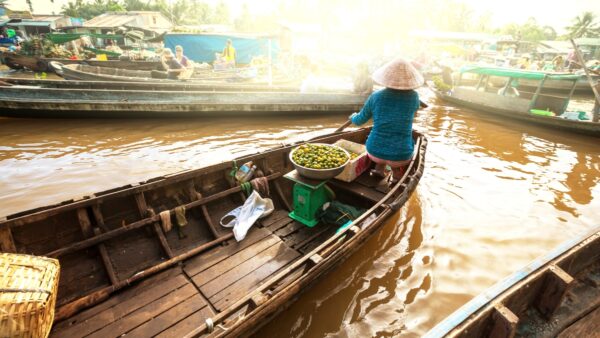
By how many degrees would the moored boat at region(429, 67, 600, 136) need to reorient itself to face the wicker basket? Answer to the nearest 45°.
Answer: approximately 135° to its left

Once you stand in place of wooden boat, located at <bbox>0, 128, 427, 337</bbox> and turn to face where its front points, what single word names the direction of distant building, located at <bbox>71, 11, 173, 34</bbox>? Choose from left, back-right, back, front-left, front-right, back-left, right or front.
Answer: front-left

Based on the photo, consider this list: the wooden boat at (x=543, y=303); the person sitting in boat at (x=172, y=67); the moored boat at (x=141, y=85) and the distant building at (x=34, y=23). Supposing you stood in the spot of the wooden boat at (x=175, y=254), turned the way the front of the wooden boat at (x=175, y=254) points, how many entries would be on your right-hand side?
1

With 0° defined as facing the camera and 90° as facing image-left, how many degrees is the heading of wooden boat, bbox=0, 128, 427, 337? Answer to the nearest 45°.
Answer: approximately 225°

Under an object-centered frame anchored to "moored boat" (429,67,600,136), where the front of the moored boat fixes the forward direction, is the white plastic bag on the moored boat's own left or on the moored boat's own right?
on the moored boat's own left

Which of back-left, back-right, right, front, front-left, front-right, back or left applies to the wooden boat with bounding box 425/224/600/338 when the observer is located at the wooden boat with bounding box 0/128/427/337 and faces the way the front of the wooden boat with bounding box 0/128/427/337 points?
right

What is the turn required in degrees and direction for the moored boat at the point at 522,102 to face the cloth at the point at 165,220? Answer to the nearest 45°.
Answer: approximately 135° to its left

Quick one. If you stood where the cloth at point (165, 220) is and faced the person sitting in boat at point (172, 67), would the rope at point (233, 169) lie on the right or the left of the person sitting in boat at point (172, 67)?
right

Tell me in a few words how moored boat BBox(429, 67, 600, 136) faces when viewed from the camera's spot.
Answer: facing away from the viewer and to the left of the viewer

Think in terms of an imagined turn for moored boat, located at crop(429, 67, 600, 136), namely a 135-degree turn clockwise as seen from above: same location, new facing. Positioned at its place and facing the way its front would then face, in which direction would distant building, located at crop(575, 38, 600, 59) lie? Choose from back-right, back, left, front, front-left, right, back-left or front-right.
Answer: left

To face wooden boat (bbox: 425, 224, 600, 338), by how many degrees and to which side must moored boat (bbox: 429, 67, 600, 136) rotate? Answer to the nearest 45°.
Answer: approximately 135° to its left

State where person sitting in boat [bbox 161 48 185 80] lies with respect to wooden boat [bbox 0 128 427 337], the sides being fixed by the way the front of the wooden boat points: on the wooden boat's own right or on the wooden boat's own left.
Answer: on the wooden boat's own left

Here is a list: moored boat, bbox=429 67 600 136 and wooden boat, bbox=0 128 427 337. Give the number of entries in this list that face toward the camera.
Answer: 0
